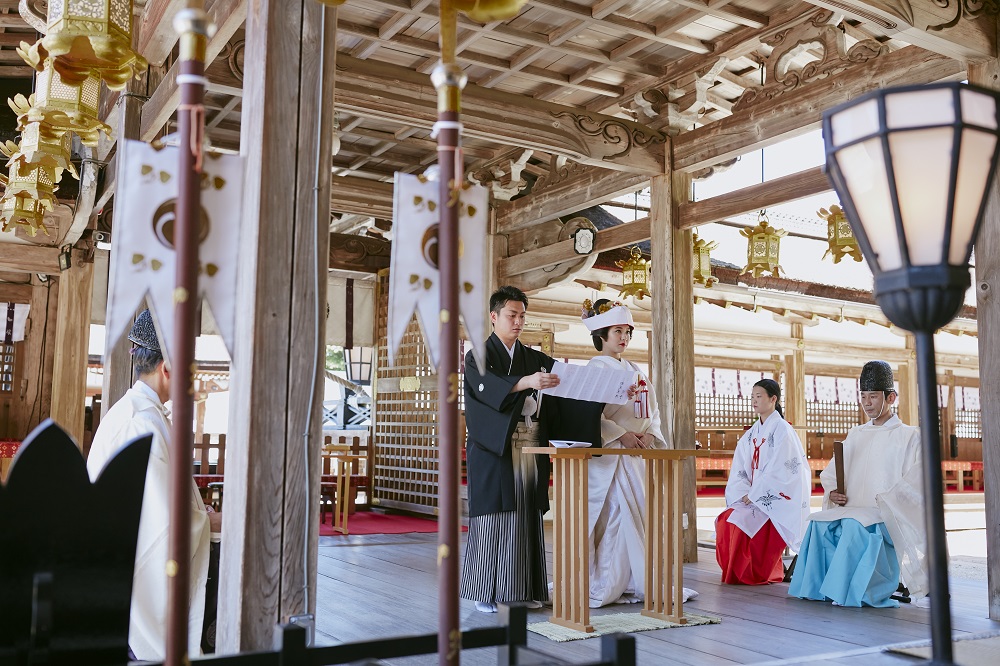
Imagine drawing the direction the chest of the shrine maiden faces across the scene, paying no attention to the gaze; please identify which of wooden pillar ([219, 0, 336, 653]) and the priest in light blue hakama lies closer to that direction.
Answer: the wooden pillar

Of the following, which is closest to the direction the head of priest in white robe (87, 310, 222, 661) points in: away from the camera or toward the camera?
away from the camera

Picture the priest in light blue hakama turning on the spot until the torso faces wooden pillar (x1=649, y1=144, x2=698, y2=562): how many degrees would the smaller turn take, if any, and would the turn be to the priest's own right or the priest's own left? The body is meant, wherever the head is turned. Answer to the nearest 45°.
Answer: approximately 90° to the priest's own right

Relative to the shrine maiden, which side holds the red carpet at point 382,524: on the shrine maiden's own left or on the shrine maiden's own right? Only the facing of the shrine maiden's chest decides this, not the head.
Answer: on the shrine maiden's own right

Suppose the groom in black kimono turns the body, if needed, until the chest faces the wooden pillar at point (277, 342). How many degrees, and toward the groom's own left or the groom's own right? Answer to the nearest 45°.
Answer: approximately 45° to the groom's own right

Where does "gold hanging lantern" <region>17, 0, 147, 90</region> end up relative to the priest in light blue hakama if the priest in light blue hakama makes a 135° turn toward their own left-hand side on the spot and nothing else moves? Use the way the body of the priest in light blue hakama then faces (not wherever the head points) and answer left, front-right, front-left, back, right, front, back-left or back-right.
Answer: back-right

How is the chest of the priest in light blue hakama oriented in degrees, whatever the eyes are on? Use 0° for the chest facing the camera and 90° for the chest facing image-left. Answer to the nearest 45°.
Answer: approximately 45°
